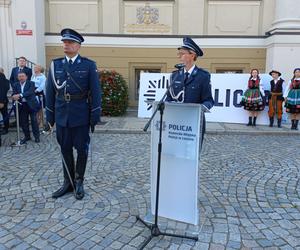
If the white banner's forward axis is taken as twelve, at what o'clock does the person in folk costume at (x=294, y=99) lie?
The person in folk costume is roughly at 10 o'clock from the white banner.

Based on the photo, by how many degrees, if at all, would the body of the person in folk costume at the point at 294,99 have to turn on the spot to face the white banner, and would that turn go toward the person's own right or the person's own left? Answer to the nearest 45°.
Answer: approximately 90° to the person's own right

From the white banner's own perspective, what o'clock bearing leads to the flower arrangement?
The flower arrangement is roughly at 3 o'clock from the white banner.

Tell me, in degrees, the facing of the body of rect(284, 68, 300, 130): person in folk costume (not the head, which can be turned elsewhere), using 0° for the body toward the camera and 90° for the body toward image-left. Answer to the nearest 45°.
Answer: approximately 0°

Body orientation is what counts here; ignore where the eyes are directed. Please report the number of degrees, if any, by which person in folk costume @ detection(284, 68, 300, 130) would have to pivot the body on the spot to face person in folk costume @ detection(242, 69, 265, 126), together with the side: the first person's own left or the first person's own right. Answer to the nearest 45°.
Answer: approximately 90° to the first person's own right

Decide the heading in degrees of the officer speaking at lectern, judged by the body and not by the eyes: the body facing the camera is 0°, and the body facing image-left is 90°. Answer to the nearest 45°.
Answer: approximately 45°

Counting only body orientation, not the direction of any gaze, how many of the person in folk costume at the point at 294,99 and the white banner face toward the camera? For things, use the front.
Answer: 2

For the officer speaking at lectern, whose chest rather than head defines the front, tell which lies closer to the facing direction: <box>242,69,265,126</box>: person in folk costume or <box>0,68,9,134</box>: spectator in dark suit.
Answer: the spectator in dark suit
